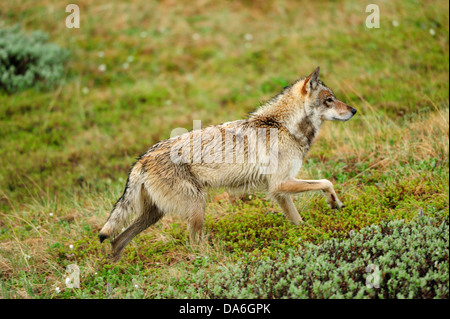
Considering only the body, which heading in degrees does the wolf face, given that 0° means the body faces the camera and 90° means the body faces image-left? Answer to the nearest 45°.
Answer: approximately 270°

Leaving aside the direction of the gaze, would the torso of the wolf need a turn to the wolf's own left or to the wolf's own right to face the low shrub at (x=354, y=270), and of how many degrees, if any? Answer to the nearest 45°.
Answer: approximately 45° to the wolf's own right

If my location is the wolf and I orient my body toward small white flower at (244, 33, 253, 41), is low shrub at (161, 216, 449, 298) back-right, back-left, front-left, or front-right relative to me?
back-right

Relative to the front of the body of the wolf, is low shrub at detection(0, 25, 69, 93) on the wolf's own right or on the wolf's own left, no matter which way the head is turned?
on the wolf's own left

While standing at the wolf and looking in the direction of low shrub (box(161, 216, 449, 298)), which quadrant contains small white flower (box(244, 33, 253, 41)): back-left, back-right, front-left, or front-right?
back-left

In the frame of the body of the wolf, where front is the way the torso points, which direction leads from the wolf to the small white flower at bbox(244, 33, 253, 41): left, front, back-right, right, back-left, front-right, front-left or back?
left
